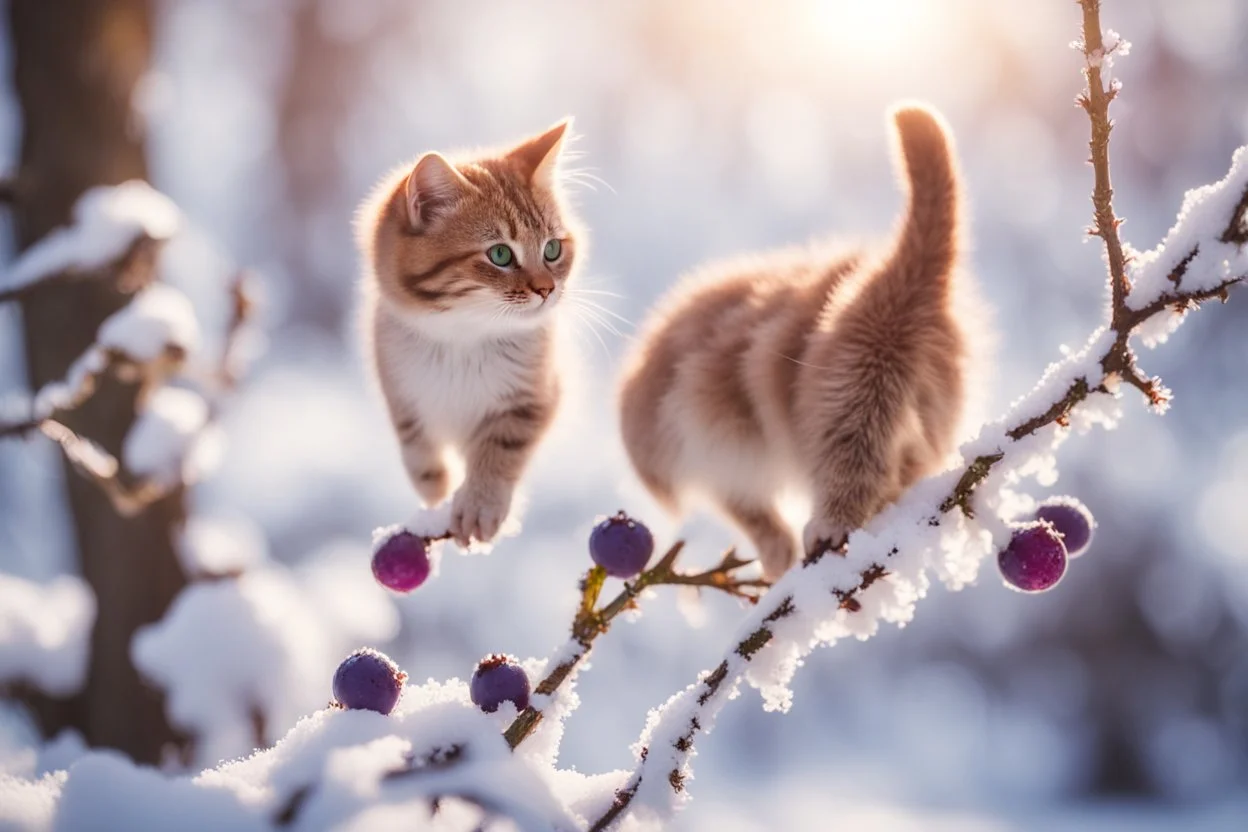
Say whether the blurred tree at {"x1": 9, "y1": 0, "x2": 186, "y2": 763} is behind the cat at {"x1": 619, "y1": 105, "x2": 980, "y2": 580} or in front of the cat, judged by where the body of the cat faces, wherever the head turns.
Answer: in front

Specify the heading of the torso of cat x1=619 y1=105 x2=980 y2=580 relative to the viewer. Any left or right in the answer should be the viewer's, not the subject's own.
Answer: facing away from the viewer and to the left of the viewer
